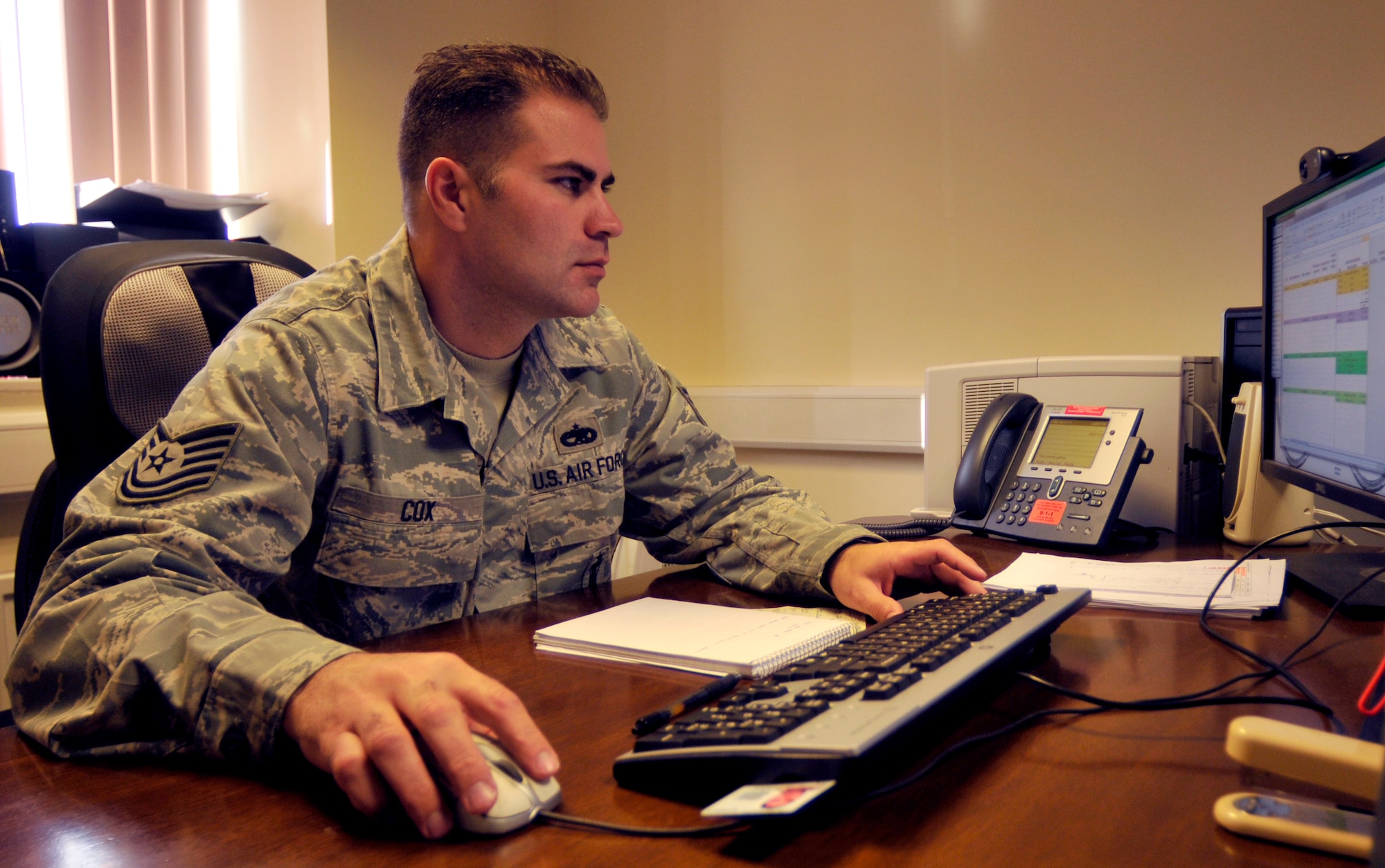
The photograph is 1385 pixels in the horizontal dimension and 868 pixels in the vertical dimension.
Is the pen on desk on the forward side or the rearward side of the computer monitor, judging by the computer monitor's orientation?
on the forward side

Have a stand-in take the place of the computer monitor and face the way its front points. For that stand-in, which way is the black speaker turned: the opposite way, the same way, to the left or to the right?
to the left

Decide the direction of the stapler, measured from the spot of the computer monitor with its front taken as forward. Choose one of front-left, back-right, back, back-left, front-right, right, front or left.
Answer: front-left

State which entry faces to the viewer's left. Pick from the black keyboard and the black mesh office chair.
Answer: the black keyboard

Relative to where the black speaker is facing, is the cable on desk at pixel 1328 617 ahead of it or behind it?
ahead

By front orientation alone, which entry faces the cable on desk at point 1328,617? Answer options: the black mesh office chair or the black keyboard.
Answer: the black mesh office chair

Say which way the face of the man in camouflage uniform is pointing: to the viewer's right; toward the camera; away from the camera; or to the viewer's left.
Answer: to the viewer's right

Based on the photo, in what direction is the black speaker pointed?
toward the camera

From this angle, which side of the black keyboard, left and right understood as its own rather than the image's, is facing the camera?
left

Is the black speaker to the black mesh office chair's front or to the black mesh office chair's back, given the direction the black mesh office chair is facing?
to the back

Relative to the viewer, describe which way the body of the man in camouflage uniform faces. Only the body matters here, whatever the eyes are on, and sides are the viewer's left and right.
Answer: facing the viewer and to the right of the viewer

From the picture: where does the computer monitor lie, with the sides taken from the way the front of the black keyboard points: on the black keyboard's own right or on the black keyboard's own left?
on the black keyboard's own right

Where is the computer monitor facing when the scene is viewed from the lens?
facing the viewer and to the left of the viewer

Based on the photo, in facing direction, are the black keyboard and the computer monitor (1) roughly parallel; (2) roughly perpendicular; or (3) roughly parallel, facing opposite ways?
roughly parallel

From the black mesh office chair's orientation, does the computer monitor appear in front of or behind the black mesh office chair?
in front

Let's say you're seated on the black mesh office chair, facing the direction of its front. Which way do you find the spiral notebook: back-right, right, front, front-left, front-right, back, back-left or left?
front
